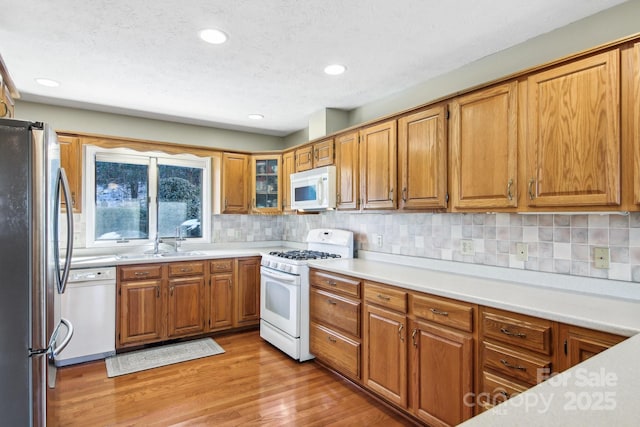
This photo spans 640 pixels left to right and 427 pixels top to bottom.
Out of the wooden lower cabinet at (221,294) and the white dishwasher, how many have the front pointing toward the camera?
2

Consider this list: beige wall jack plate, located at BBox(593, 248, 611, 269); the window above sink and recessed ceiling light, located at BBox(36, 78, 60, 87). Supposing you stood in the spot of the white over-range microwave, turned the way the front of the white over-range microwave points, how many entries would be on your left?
1

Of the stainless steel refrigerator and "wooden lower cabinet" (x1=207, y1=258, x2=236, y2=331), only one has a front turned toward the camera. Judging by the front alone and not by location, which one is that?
the wooden lower cabinet

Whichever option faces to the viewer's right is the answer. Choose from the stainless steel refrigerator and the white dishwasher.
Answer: the stainless steel refrigerator

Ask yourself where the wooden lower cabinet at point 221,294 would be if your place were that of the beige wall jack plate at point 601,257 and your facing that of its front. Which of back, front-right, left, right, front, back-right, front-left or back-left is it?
right

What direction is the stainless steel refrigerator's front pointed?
to the viewer's right

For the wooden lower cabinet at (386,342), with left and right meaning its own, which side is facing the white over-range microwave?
right

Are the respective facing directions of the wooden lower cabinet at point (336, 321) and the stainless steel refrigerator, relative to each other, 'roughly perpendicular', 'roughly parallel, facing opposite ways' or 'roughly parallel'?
roughly parallel, facing opposite ways

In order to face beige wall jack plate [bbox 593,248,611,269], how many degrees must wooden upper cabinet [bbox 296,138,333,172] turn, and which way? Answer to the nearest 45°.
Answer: approximately 90° to its left

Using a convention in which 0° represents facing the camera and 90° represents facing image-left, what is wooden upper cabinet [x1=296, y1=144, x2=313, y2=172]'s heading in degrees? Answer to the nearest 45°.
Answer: approximately 45°

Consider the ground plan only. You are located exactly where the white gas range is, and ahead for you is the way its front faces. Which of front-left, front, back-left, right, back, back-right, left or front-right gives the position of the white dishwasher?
front-right

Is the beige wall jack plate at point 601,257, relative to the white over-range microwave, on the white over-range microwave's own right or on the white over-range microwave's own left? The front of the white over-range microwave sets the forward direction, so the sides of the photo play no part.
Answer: on the white over-range microwave's own left
